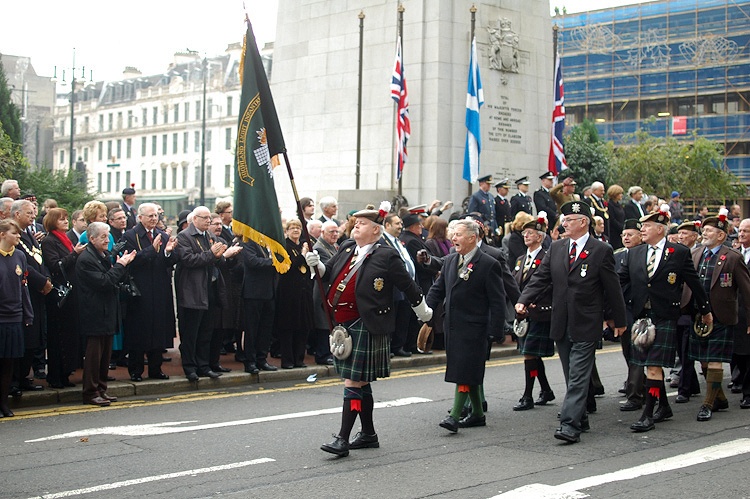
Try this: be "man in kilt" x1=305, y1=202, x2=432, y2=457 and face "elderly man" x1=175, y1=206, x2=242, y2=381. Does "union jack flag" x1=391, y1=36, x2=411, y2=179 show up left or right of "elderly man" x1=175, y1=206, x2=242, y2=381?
right

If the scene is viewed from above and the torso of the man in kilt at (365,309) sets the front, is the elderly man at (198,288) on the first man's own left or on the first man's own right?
on the first man's own right

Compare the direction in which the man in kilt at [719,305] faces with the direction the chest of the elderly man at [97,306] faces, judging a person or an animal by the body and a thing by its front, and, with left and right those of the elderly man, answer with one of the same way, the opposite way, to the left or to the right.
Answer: the opposite way

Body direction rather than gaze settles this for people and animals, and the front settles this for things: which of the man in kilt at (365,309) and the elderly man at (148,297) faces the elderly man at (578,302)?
the elderly man at (148,297)

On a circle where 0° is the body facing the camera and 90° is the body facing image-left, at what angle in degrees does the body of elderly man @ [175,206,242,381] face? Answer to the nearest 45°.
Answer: approximately 315°

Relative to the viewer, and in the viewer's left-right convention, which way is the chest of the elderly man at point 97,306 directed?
facing to the right of the viewer

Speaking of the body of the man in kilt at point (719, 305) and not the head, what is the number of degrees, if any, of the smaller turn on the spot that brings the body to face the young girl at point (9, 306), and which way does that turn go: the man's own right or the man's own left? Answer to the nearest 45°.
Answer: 0° — they already face them

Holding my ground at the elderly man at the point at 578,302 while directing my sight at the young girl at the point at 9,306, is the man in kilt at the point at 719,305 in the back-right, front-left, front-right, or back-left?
back-right
